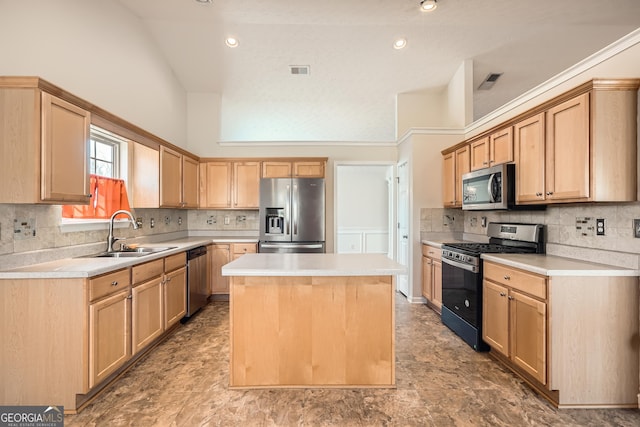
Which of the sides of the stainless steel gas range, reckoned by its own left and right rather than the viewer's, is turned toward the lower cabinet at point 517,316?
left

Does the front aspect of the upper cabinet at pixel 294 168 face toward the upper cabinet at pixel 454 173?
no

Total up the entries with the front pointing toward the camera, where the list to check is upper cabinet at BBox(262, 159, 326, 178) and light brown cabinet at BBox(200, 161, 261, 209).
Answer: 2

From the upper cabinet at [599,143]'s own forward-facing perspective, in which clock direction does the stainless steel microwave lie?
The stainless steel microwave is roughly at 3 o'clock from the upper cabinet.

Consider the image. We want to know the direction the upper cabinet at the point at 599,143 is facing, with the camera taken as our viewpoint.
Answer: facing the viewer and to the left of the viewer

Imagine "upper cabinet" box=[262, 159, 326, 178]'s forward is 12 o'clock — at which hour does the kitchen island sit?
The kitchen island is roughly at 12 o'clock from the upper cabinet.

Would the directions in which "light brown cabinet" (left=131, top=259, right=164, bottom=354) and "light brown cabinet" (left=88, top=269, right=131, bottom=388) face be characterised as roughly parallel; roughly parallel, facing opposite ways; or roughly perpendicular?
roughly parallel

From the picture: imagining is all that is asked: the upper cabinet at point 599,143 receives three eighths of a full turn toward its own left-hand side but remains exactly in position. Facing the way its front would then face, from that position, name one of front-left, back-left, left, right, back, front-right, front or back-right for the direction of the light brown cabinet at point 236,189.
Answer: back

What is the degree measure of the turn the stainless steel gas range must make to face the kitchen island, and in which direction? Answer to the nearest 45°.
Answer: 0° — it already faces it

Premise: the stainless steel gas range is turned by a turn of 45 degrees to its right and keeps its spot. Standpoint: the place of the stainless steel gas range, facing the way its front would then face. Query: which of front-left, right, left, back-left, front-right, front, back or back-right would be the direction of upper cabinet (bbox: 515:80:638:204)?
back-left

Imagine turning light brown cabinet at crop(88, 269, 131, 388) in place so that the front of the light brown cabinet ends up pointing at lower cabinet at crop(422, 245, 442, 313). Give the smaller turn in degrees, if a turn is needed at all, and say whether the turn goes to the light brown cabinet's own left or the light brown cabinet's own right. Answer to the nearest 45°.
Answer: approximately 45° to the light brown cabinet's own left

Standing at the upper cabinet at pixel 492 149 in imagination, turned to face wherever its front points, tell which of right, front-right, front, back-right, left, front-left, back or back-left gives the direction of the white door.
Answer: right

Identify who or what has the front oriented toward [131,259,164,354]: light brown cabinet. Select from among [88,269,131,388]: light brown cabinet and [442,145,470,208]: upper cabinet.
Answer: the upper cabinet

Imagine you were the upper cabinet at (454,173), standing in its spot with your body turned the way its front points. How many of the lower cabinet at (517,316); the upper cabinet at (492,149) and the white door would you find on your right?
1

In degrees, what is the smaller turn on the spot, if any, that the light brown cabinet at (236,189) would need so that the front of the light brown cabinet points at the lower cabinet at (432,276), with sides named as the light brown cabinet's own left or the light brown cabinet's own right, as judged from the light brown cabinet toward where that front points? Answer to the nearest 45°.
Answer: approximately 45° to the light brown cabinet's own left

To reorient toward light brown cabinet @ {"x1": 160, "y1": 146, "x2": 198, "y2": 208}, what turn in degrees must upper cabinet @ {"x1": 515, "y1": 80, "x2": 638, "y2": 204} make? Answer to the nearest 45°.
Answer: approximately 45° to its right

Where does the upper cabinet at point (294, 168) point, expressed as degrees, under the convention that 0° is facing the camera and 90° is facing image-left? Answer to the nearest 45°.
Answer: approximately 0°

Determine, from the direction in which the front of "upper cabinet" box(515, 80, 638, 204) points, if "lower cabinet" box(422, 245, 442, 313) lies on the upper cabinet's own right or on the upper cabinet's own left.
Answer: on the upper cabinet's own right
